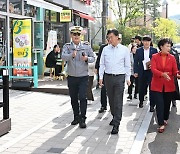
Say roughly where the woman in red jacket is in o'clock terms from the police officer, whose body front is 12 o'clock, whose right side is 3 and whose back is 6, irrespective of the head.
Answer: The woman in red jacket is roughly at 9 o'clock from the police officer.

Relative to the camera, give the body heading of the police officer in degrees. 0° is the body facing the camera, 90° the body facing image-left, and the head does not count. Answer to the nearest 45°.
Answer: approximately 0°

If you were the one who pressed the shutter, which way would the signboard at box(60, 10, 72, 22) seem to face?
facing the viewer

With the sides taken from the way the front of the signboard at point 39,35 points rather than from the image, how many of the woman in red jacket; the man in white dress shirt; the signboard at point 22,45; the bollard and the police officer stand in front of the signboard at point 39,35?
5

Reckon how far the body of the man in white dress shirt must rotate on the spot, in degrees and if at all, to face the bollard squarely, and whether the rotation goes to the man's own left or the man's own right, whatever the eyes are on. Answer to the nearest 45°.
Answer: approximately 90° to the man's own right

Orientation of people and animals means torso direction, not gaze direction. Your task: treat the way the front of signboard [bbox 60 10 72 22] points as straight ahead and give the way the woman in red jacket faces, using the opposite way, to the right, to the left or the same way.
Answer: the same way

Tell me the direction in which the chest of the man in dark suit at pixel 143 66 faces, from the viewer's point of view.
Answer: toward the camera

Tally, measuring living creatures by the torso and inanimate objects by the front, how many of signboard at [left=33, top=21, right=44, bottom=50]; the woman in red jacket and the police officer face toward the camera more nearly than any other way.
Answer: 3

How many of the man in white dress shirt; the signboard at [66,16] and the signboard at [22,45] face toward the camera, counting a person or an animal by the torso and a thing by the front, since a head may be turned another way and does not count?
3

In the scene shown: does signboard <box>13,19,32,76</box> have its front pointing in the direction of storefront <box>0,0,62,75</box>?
no

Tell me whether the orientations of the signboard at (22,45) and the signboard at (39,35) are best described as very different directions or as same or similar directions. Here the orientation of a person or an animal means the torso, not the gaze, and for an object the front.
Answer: same or similar directions

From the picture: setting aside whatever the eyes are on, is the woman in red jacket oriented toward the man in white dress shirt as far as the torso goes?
no

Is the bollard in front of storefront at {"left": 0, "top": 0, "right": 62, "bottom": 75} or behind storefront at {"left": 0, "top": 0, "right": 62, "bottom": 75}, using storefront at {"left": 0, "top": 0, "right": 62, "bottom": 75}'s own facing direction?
in front

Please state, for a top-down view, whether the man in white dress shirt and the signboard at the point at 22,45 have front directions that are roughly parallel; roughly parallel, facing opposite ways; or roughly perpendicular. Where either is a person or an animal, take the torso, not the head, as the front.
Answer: roughly parallel

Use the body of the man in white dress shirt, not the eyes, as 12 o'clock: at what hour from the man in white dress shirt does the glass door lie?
The glass door is roughly at 5 o'clock from the man in white dress shirt.

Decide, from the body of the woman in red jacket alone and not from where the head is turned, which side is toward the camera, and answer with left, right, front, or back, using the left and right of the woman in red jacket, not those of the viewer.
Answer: front

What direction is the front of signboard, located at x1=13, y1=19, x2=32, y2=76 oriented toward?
toward the camera

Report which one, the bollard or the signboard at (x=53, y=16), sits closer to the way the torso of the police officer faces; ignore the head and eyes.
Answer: the bollard
